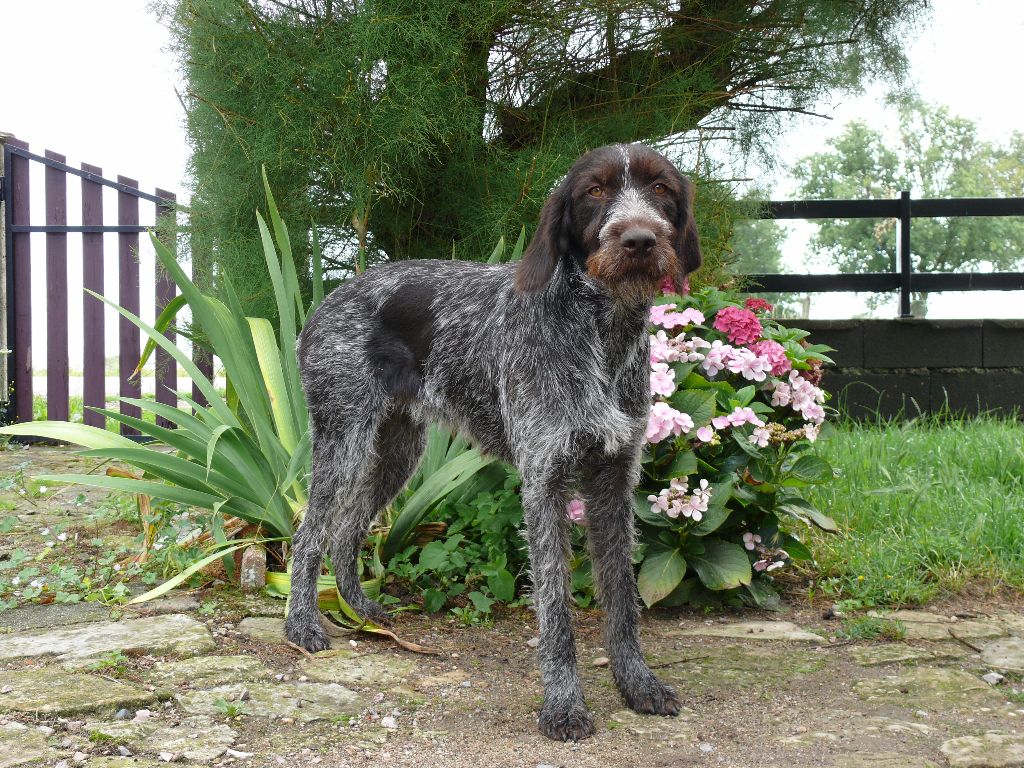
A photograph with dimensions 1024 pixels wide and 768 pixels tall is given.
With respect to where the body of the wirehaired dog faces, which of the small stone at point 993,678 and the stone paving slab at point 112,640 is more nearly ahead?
the small stone

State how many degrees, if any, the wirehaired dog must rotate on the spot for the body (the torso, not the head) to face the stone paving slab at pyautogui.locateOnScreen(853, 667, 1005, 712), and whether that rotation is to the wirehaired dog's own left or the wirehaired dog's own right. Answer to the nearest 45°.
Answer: approximately 45° to the wirehaired dog's own left

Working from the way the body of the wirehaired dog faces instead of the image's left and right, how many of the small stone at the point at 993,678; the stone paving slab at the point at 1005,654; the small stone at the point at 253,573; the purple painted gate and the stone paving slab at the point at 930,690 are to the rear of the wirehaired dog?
2

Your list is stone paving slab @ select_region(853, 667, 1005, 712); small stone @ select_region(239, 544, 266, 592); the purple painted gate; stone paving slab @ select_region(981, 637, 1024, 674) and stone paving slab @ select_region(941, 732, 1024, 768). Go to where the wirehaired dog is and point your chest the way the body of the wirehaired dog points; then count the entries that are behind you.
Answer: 2

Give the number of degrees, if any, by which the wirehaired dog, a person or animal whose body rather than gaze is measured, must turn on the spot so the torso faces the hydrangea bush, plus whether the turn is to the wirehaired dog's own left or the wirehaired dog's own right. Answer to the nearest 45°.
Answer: approximately 90° to the wirehaired dog's own left

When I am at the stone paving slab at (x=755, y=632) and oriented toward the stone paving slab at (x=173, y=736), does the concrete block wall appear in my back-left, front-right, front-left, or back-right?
back-right

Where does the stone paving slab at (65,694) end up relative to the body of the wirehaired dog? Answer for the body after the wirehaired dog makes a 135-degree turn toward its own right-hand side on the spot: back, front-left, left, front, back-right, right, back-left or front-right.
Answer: front

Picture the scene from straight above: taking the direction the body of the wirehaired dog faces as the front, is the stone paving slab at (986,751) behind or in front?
in front

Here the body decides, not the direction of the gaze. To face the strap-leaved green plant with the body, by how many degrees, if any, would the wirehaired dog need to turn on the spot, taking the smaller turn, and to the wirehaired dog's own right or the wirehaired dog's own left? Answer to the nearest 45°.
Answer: approximately 180°

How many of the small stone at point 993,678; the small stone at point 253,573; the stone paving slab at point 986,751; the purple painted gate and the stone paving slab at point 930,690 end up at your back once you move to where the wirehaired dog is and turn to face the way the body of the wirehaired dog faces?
2

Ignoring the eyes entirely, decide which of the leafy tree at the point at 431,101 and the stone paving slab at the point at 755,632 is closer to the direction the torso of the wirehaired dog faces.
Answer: the stone paving slab

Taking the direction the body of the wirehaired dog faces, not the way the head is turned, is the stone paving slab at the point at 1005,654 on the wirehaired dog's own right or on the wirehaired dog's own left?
on the wirehaired dog's own left

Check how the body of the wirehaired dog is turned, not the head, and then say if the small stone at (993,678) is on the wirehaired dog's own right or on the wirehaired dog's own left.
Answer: on the wirehaired dog's own left

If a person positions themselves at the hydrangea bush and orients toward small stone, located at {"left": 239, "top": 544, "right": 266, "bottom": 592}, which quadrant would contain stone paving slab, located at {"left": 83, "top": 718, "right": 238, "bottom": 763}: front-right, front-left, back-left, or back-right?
front-left

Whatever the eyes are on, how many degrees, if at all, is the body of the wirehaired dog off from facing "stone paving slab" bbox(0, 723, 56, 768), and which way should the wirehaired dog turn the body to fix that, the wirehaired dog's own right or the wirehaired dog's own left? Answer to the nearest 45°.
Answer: approximately 135° to the wirehaired dog's own right

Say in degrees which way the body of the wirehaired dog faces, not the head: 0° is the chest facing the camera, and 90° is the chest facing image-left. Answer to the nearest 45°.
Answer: approximately 315°

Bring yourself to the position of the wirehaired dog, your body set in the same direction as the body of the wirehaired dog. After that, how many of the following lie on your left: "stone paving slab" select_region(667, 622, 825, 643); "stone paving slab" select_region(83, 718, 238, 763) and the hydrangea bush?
2
